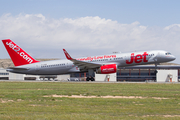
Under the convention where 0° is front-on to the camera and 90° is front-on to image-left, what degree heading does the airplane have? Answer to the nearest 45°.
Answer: approximately 270°
